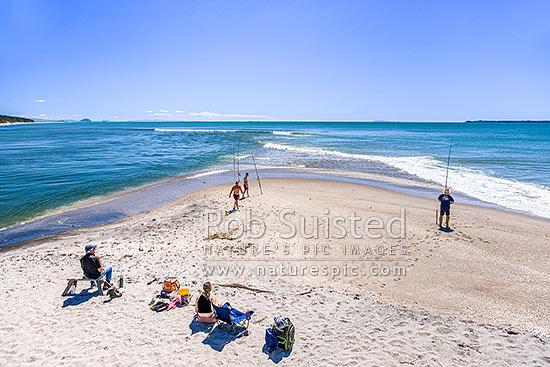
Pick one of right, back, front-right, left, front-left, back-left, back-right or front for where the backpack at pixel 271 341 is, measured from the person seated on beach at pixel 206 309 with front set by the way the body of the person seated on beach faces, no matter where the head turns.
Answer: back-right

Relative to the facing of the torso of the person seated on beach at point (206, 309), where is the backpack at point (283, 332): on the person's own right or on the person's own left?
on the person's own right

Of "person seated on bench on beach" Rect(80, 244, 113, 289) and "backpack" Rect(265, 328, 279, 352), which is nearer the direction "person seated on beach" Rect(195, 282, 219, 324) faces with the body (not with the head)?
the person seated on bench on beach

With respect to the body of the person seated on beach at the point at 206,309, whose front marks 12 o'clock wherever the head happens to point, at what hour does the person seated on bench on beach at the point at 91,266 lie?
the person seated on bench on beach at the point at 91,266 is roughly at 10 o'clock from the person seated on beach at the point at 206,309.

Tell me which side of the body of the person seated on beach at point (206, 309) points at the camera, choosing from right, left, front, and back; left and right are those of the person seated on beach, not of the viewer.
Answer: back
